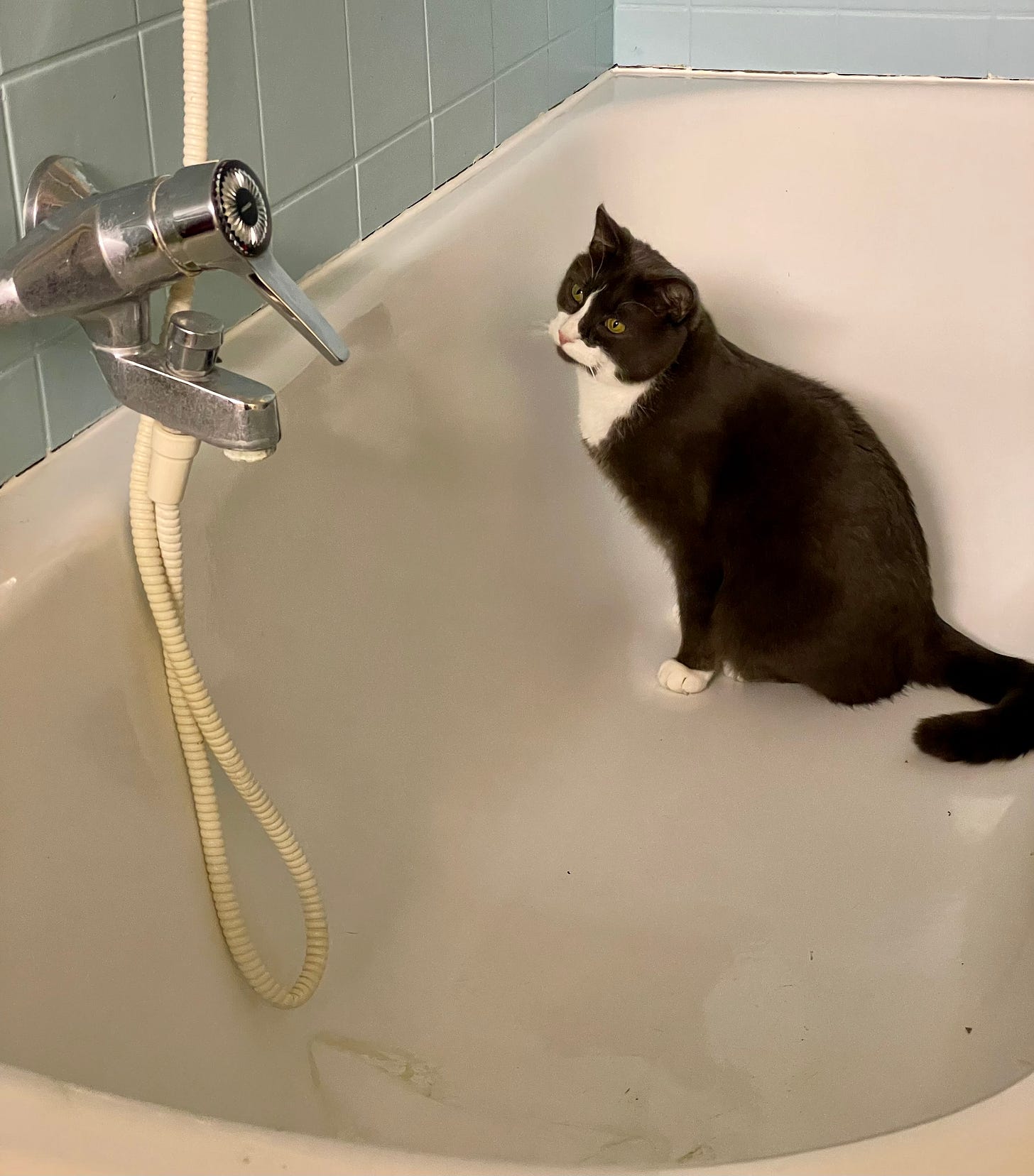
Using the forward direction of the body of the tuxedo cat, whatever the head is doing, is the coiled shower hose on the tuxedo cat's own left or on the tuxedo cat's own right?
on the tuxedo cat's own left

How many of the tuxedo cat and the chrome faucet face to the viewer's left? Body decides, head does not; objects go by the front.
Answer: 1

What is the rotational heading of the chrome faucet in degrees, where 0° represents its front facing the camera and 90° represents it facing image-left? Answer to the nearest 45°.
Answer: approximately 315°

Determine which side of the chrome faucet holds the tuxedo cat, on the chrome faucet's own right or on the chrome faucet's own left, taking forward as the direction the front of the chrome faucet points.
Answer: on the chrome faucet's own left

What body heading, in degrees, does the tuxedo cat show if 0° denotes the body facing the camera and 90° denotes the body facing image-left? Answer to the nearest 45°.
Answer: approximately 90°

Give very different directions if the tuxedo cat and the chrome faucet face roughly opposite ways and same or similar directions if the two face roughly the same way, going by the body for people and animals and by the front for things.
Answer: very different directions
